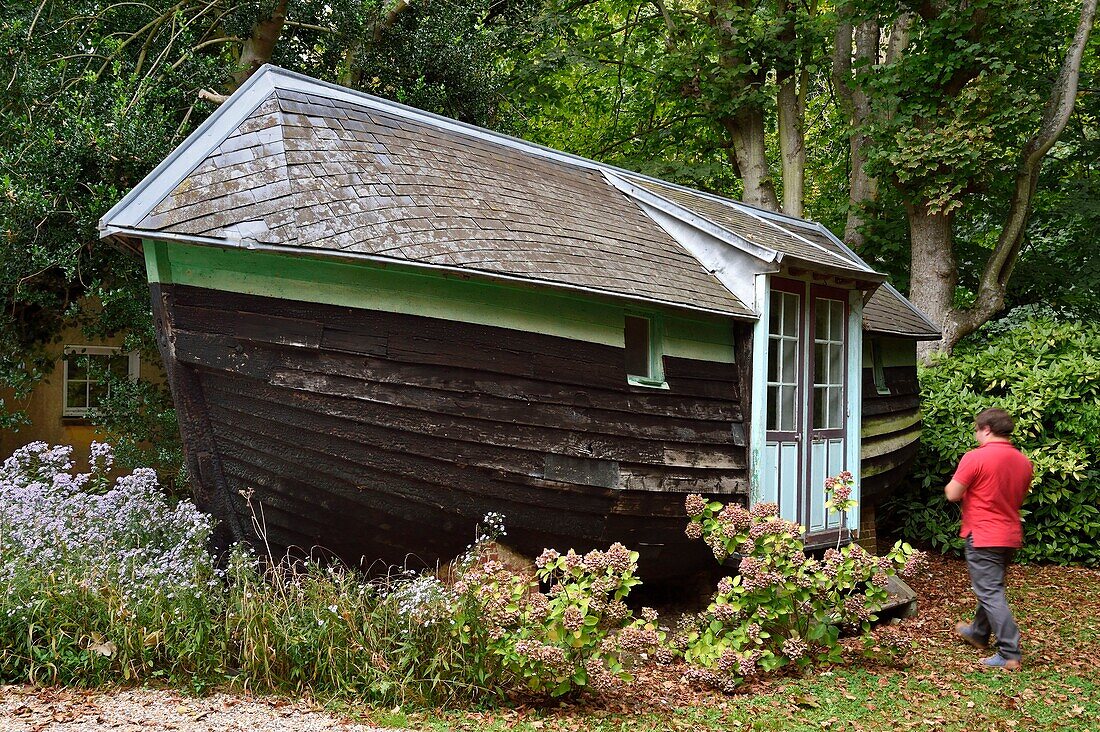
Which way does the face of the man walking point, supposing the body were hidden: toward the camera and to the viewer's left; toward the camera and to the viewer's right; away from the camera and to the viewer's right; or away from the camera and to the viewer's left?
away from the camera and to the viewer's left

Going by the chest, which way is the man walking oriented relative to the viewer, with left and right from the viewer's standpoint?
facing away from the viewer and to the left of the viewer

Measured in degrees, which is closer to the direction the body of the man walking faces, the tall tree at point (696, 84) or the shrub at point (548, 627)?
the tall tree

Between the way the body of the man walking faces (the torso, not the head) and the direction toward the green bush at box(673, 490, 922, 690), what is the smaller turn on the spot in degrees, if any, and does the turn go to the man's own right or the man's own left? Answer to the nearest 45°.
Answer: approximately 90° to the man's own left

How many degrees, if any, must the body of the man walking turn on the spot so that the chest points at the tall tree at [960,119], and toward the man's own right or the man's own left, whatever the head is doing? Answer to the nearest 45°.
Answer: approximately 45° to the man's own right

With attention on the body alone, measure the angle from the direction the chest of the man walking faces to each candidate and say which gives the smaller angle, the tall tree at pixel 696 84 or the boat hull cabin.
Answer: the tall tree

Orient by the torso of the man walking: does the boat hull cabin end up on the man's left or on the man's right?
on the man's left

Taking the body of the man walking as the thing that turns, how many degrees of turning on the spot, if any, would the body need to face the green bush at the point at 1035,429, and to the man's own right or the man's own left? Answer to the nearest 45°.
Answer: approximately 45° to the man's own right
